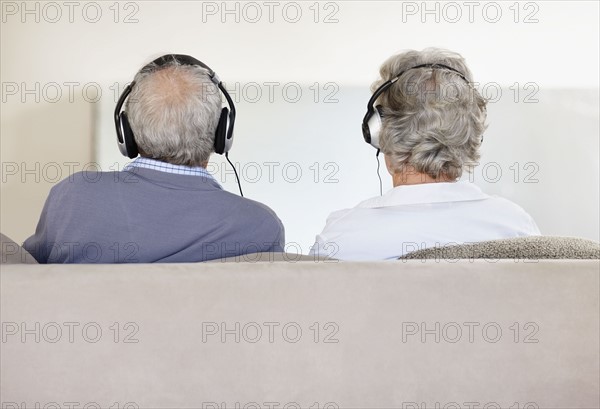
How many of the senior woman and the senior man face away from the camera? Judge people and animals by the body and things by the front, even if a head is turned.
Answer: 2

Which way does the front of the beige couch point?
away from the camera

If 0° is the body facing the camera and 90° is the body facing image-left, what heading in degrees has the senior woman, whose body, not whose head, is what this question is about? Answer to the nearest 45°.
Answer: approximately 180°

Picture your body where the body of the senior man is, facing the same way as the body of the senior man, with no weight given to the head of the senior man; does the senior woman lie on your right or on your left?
on your right

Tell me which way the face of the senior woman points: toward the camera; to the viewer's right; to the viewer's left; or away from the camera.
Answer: away from the camera

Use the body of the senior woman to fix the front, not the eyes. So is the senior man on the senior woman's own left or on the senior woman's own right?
on the senior woman's own left

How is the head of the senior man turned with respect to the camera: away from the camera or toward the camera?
away from the camera

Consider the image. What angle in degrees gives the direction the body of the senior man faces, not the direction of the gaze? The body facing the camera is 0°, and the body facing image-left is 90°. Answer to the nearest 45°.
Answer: approximately 180°
